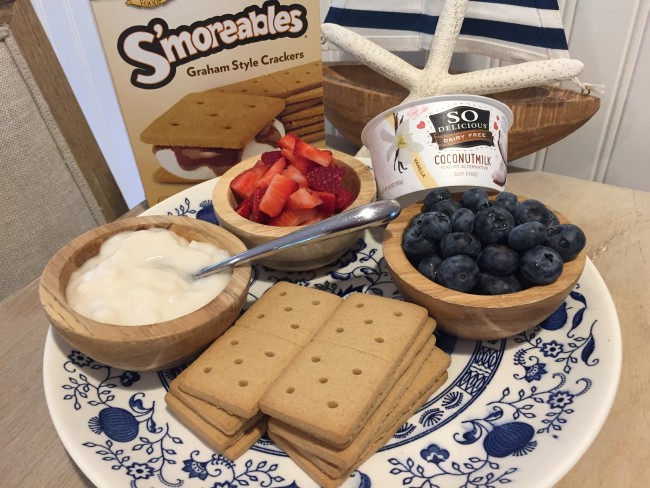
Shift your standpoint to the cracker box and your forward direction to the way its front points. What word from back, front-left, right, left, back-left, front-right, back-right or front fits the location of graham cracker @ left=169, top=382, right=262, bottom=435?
front

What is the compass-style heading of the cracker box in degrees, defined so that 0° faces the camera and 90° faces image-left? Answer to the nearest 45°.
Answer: approximately 0°

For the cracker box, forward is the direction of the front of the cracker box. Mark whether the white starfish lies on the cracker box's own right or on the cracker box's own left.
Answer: on the cracker box's own left

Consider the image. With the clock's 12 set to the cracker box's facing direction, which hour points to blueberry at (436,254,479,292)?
The blueberry is roughly at 11 o'clock from the cracker box.

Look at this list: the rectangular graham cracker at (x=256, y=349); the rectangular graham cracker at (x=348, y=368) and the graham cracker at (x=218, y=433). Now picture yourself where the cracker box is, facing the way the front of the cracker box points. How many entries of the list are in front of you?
3

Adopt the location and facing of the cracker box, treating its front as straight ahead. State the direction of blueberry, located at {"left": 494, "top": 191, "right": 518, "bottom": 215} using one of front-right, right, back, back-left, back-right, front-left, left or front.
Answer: front-left

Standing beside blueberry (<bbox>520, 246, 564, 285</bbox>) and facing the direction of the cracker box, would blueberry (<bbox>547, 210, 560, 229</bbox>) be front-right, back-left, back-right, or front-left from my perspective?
front-right

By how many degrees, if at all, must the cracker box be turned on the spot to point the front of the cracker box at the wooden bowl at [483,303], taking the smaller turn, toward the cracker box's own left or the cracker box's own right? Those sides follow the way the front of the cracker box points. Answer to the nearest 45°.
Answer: approximately 45° to the cracker box's own left

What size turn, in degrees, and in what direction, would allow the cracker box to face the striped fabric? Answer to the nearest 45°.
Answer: approximately 90° to its left

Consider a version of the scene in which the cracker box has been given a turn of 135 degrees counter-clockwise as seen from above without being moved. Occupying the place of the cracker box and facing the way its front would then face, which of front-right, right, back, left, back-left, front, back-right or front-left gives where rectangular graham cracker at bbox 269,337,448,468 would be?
back-right

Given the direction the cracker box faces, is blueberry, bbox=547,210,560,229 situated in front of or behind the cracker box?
in front

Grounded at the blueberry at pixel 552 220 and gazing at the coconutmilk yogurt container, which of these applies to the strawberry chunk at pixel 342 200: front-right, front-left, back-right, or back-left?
front-left
